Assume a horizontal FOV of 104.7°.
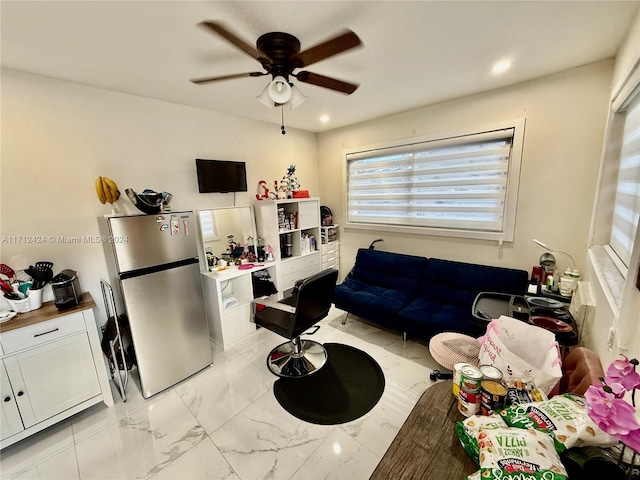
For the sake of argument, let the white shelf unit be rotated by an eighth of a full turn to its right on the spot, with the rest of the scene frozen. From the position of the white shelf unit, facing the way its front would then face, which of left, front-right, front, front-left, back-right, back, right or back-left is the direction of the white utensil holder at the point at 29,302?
front-right

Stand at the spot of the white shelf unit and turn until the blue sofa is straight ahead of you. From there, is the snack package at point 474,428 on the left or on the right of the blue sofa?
right

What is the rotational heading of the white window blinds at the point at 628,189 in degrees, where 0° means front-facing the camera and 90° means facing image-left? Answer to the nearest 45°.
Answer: approximately 90°

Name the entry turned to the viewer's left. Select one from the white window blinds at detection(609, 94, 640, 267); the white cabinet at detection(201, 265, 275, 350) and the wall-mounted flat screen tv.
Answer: the white window blinds

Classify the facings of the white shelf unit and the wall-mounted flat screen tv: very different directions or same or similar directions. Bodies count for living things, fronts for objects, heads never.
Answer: same or similar directions

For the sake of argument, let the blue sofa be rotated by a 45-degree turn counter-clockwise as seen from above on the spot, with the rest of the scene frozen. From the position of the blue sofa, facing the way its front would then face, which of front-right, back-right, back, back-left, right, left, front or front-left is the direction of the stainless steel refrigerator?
front-right

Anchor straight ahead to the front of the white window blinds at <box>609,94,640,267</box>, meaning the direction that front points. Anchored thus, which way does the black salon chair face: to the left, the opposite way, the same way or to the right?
the same way

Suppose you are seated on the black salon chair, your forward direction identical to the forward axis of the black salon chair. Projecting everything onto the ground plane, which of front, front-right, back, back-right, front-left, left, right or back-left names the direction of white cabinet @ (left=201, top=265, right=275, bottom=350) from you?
front

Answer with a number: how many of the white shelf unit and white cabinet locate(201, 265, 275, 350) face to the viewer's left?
0

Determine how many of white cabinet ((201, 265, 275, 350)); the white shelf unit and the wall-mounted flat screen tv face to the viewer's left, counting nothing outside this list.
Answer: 0

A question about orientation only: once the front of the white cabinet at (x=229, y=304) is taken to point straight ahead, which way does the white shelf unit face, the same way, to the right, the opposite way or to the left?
the same way

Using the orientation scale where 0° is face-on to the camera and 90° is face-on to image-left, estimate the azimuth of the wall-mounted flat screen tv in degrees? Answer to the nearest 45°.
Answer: approximately 315°

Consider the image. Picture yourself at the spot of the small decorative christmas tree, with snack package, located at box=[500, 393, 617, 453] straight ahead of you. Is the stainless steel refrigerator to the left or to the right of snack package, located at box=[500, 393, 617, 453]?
right

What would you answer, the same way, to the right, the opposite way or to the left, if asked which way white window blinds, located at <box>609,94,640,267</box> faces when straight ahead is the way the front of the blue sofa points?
to the right

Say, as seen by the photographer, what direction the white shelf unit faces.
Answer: facing the viewer and to the right of the viewer
